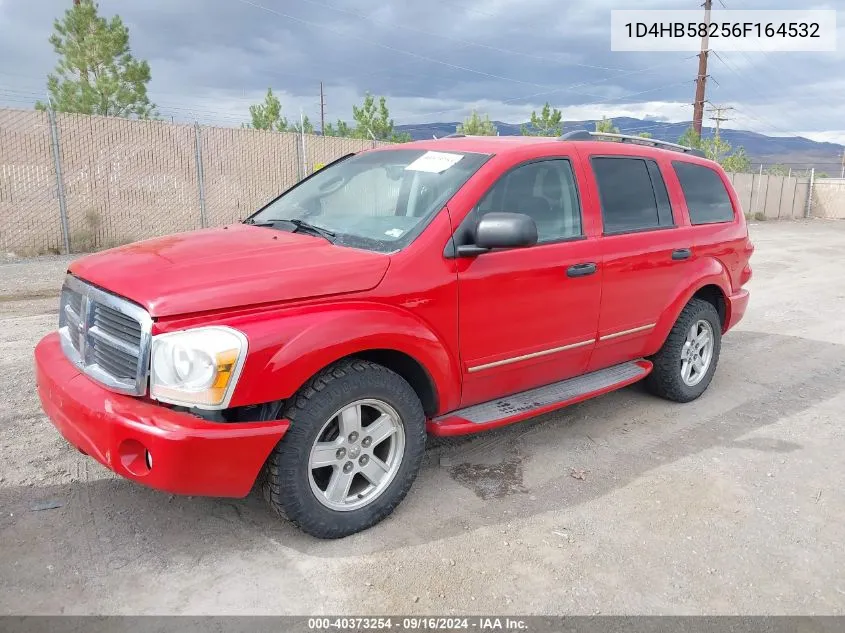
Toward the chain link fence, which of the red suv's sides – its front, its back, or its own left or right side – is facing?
right

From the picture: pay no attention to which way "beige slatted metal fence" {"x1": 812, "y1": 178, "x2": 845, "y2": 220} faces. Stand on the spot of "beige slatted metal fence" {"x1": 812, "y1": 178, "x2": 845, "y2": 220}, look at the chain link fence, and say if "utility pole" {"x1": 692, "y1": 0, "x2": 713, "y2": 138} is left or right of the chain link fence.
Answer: right

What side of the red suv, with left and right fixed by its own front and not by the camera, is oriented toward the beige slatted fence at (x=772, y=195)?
back

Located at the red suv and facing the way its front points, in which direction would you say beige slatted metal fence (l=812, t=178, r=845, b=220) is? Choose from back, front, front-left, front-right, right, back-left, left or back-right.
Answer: back

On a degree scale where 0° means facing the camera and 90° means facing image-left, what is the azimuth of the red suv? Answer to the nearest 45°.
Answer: approximately 45°

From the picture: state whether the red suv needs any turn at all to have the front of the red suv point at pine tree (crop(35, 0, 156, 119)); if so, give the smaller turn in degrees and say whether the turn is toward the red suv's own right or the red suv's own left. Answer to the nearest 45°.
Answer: approximately 90° to the red suv's own right

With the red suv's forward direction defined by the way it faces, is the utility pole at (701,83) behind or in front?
behind
